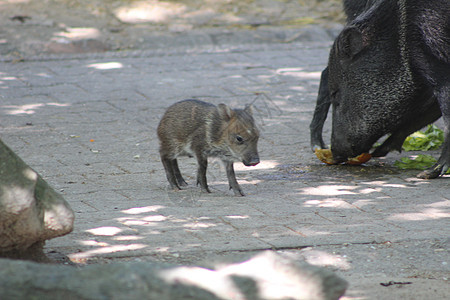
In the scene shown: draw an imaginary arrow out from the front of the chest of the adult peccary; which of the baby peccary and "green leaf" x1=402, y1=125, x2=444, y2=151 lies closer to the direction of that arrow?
the baby peccary

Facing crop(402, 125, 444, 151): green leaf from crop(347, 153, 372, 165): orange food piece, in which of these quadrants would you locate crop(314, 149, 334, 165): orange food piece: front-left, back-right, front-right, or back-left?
back-left

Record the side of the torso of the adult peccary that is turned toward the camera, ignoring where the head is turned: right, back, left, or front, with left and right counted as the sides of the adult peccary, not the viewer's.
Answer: left
